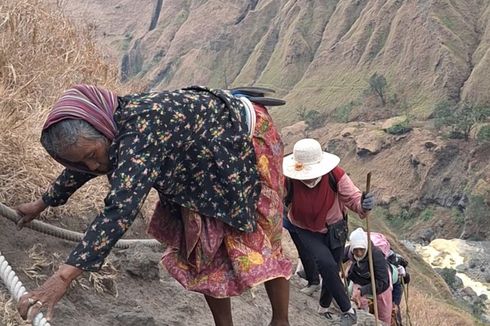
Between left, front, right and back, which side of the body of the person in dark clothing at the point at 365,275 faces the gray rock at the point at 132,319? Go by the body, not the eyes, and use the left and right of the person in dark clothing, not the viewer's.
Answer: front

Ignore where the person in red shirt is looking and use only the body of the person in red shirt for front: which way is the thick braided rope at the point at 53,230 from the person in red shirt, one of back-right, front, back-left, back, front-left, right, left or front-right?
front

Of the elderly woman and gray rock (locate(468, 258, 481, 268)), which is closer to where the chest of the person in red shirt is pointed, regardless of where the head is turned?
the elderly woman

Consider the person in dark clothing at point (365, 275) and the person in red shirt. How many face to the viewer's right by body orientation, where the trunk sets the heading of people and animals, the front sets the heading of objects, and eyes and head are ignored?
0

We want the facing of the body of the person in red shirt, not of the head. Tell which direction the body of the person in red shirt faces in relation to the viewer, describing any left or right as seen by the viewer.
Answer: facing the viewer and to the left of the viewer

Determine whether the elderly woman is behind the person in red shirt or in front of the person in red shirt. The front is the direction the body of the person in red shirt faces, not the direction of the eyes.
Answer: in front

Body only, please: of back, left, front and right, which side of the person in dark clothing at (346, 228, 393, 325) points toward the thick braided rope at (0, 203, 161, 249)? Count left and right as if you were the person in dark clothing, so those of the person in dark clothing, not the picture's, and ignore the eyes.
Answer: front

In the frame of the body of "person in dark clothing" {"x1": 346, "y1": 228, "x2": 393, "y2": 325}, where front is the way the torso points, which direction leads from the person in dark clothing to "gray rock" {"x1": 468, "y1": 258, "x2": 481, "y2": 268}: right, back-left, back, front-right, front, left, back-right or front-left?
back-right

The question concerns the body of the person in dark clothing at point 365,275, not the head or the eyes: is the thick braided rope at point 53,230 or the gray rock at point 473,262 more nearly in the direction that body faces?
the thick braided rope
